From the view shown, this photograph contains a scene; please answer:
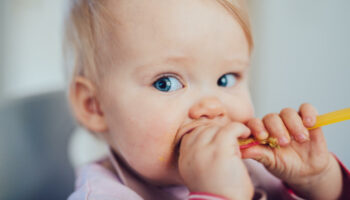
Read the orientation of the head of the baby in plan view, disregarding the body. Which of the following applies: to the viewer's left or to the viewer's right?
to the viewer's right

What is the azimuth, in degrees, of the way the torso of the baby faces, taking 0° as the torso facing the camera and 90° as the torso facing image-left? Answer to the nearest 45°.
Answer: approximately 315°
